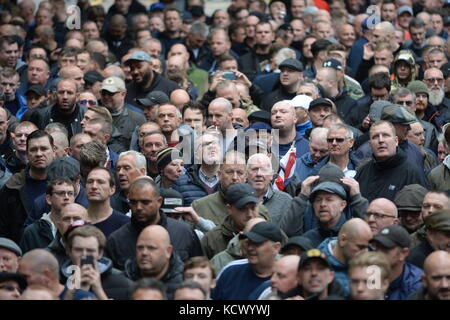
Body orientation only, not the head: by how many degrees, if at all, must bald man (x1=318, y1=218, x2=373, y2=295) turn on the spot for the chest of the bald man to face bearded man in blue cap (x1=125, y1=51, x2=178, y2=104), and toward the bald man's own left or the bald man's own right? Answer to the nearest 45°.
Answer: approximately 180°

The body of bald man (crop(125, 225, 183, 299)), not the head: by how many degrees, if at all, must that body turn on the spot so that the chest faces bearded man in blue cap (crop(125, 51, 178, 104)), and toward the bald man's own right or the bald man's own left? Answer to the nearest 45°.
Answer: approximately 135° to the bald man's own right

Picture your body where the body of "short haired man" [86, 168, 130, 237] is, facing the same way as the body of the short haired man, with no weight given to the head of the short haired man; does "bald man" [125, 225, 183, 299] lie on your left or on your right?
on your left

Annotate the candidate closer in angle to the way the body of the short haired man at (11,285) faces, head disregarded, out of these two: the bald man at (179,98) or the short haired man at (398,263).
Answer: the short haired man

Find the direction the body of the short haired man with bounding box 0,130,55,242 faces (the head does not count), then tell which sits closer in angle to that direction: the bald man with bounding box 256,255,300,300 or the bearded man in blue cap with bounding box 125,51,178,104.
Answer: the bald man

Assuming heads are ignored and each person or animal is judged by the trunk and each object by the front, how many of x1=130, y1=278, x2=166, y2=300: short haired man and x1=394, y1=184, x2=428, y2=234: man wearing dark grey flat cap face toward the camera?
2

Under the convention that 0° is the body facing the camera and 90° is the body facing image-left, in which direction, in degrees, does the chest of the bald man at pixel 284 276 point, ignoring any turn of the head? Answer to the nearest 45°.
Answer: approximately 45°

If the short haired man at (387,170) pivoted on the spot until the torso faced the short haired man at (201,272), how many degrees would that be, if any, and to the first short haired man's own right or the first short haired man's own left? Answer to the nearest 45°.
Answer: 0° — they already face them
